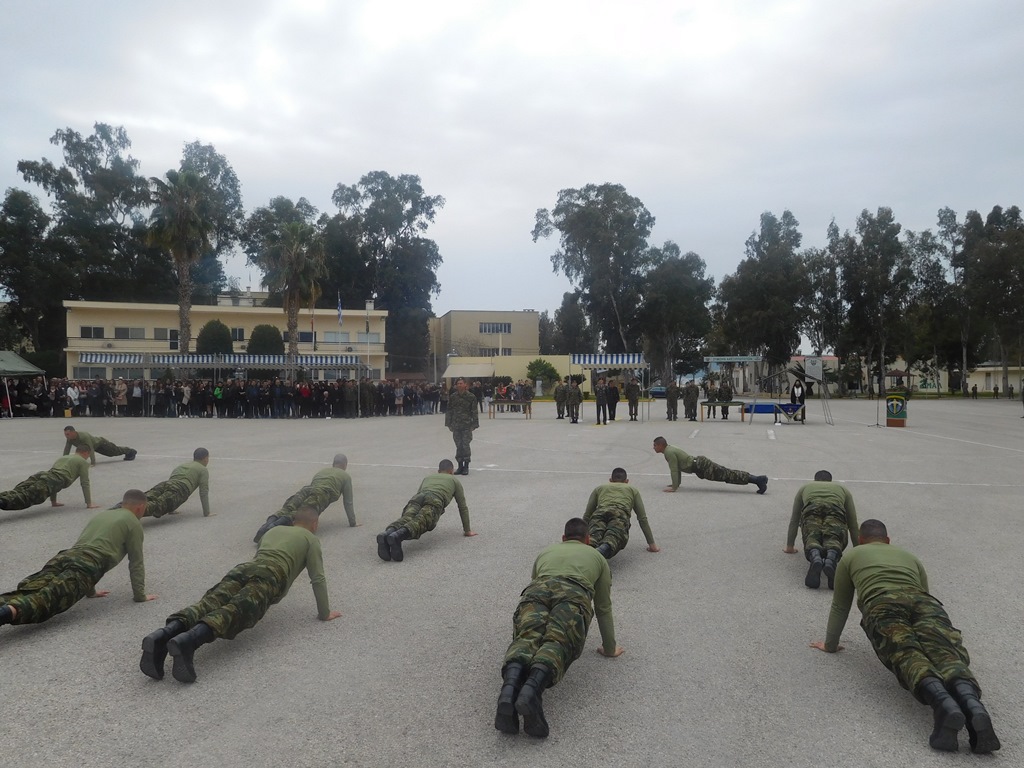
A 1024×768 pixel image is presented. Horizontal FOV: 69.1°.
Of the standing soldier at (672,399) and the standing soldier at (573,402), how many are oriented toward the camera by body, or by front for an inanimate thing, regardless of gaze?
2

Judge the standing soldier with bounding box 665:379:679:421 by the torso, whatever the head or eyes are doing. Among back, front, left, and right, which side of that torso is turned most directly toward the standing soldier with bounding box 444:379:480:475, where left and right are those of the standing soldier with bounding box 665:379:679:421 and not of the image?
front

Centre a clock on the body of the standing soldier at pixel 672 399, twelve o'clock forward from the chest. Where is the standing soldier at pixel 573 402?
the standing soldier at pixel 573 402 is roughly at 2 o'clock from the standing soldier at pixel 672 399.

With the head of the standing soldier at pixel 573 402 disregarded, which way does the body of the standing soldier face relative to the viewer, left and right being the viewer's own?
facing the viewer

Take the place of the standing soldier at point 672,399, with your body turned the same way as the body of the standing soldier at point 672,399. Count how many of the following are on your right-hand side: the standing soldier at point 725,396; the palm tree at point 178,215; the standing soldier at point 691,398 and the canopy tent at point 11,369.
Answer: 2

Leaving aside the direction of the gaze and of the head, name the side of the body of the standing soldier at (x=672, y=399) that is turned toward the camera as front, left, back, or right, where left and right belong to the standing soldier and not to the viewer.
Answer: front

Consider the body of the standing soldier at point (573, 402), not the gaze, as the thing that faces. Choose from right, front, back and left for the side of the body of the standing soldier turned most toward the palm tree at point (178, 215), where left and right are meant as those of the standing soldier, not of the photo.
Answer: right

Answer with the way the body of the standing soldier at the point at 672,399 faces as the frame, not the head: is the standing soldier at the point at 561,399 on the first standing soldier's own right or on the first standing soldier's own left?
on the first standing soldier's own right

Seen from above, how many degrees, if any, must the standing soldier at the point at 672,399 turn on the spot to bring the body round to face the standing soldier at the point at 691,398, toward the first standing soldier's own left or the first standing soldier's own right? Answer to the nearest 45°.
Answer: approximately 90° to the first standing soldier's own left

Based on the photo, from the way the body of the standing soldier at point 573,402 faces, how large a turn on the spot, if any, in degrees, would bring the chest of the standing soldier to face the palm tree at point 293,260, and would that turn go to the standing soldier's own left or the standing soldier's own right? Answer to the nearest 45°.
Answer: approximately 135° to the standing soldier's own right

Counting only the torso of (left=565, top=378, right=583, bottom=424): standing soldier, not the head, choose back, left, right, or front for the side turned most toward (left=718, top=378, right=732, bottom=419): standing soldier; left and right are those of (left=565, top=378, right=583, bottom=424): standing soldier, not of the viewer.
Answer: left

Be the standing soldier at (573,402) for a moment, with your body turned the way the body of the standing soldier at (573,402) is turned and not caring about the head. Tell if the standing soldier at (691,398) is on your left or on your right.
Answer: on your left

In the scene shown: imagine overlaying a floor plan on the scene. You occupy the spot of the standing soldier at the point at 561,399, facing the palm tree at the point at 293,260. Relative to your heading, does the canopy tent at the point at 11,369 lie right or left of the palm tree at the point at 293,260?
left

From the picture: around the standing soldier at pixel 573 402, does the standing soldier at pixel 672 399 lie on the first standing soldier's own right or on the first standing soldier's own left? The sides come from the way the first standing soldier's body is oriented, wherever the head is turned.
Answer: on the first standing soldier's own left

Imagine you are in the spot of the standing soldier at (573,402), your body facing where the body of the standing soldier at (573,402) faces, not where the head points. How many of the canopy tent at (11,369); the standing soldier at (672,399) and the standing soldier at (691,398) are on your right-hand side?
1

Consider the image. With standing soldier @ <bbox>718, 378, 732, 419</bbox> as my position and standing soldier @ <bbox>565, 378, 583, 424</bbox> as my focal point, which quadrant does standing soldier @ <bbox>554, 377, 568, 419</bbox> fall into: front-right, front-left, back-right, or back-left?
front-right
